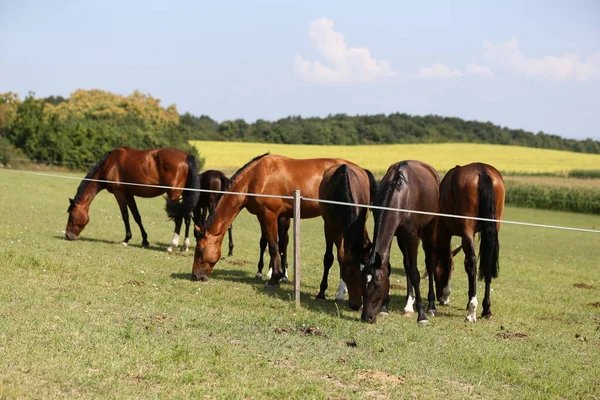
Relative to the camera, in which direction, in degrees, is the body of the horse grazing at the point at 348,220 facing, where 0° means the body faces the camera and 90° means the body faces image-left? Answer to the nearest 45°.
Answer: approximately 0°

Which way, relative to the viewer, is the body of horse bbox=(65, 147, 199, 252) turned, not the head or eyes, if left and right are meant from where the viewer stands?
facing to the left of the viewer

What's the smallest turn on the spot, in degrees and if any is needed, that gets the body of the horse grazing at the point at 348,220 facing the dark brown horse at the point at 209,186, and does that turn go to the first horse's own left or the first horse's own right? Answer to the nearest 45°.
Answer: approximately 135° to the first horse's own right

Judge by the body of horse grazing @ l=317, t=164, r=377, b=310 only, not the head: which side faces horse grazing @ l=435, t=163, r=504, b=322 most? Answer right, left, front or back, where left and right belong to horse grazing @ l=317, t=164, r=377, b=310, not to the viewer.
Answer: left

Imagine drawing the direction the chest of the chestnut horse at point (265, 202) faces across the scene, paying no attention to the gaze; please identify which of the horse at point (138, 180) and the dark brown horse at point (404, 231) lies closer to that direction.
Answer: the horse

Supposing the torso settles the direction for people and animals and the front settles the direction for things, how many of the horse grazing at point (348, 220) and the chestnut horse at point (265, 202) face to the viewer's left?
1

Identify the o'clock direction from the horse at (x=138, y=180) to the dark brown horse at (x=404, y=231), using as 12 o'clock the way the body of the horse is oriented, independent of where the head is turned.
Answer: The dark brown horse is roughly at 8 o'clock from the horse.

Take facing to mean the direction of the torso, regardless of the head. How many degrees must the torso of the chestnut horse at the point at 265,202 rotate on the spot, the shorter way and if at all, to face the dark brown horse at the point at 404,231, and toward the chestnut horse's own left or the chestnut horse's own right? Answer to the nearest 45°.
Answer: approximately 135° to the chestnut horse's own left

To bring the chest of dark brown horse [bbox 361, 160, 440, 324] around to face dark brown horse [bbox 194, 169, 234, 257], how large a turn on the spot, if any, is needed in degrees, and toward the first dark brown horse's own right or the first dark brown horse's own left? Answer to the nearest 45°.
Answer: approximately 90° to the first dark brown horse's own right

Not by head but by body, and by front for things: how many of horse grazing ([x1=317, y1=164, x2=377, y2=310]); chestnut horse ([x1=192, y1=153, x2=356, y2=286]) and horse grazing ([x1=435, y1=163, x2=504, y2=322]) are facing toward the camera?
1

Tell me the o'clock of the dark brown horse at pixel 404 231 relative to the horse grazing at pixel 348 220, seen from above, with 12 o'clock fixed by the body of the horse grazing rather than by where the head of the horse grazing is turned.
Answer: The dark brown horse is roughly at 10 o'clock from the horse grazing.

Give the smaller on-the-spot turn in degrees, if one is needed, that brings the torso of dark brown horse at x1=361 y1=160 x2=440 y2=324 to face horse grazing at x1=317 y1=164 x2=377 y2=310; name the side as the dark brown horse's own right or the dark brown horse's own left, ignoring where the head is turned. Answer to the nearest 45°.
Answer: approximately 90° to the dark brown horse's own right

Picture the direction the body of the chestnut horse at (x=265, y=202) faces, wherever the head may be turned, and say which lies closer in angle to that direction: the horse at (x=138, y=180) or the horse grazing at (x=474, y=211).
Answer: the horse

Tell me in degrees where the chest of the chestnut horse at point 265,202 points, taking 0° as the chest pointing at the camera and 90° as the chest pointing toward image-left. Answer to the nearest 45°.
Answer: approximately 90°
